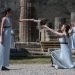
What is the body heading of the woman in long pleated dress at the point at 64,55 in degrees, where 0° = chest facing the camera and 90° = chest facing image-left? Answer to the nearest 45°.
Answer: approximately 90°

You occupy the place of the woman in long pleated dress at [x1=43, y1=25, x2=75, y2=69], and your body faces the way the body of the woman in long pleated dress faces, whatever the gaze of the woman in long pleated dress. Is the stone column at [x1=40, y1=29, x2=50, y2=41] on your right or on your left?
on your right

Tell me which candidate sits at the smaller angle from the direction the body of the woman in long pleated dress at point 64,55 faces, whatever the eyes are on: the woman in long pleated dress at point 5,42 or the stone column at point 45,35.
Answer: the woman in long pleated dress

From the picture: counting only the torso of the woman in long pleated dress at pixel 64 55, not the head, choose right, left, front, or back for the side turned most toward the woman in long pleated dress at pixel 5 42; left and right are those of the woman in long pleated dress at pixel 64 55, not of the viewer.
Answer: front
